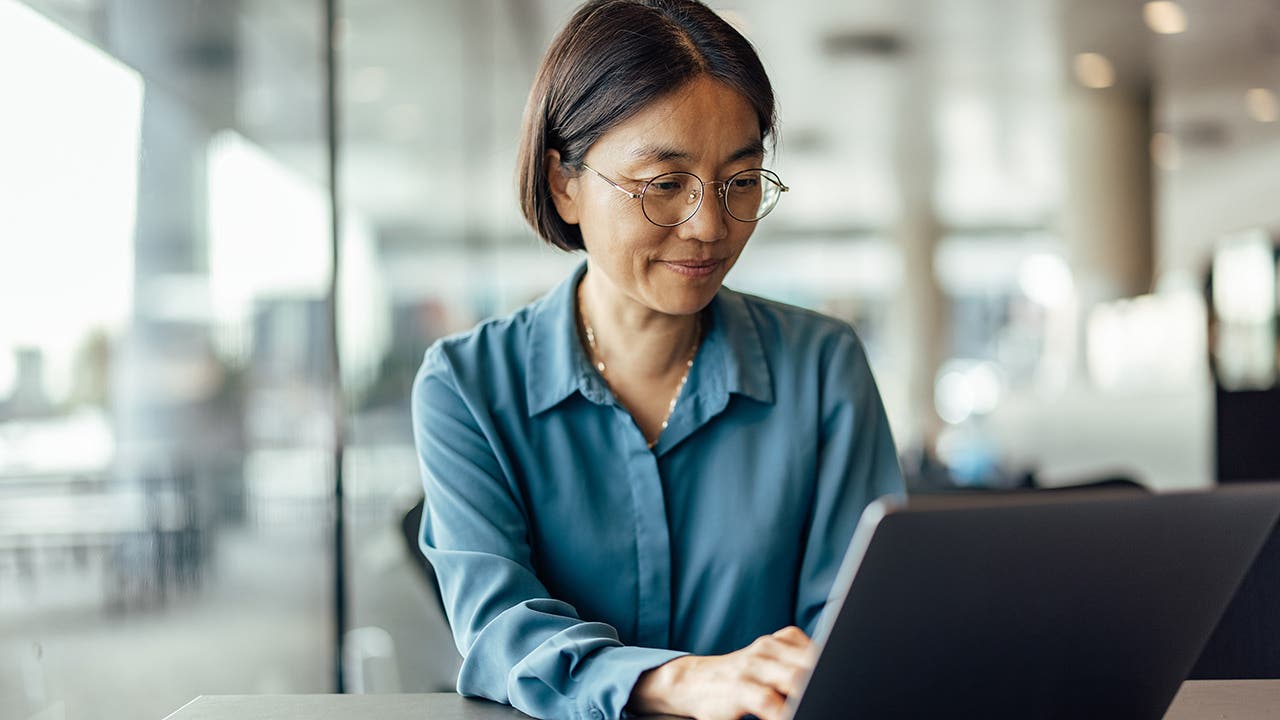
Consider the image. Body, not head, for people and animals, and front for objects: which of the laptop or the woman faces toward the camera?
the woman

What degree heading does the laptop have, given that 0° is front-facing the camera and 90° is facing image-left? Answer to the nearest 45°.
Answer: approximately 135°

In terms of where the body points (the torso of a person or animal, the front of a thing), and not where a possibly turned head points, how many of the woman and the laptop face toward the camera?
1

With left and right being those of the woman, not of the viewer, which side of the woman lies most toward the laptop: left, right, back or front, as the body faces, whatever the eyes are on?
front

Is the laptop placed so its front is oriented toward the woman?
yes

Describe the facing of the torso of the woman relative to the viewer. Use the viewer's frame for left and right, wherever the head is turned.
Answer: facing the viewer

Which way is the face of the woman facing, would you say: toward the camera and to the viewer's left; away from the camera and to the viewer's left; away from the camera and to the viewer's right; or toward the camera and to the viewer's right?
toward the camera and to the viewer's right
